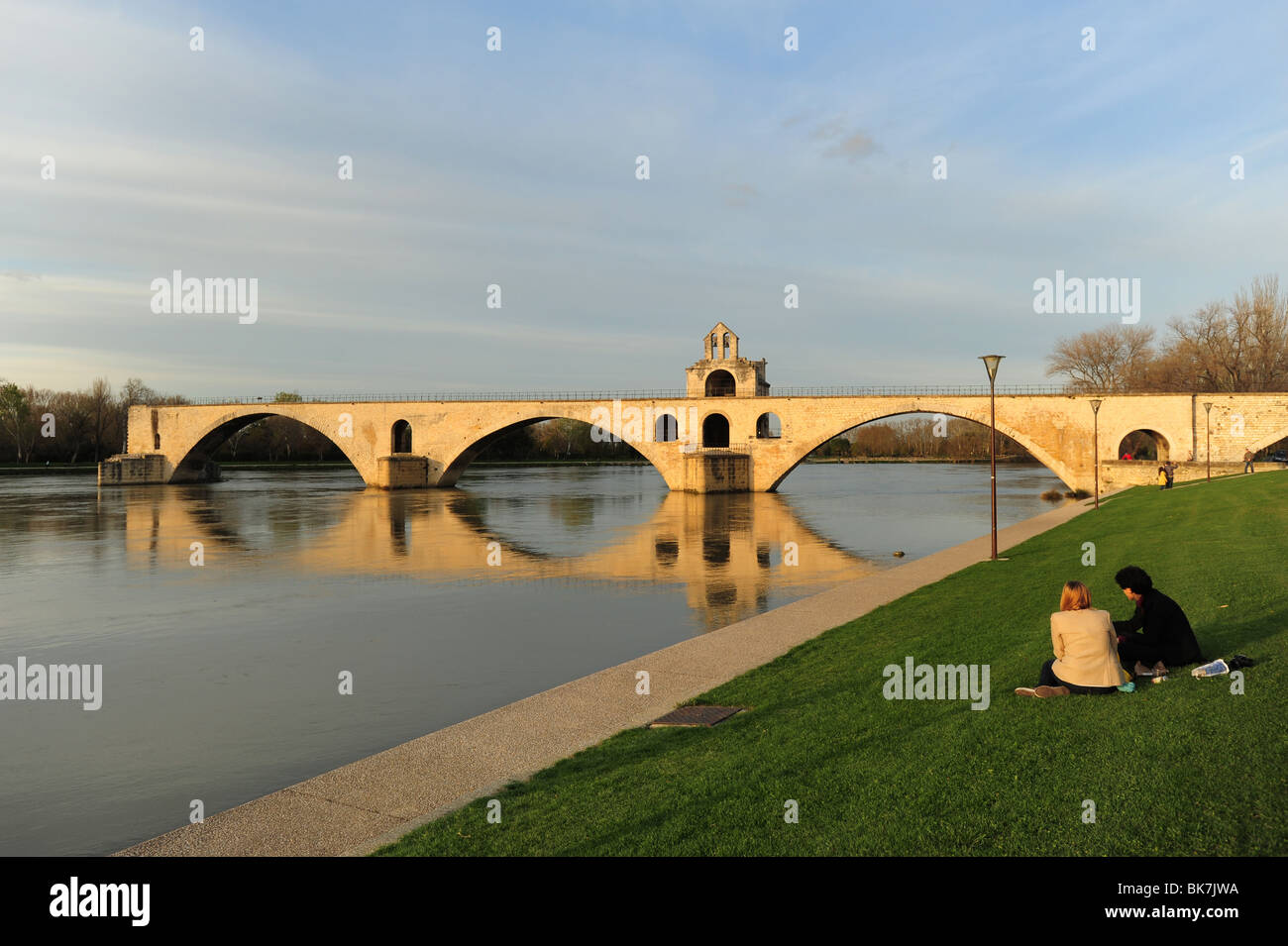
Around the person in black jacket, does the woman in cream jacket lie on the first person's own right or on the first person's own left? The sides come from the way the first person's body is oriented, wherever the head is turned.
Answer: on the first person's own left

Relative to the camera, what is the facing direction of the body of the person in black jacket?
to the viewer's left

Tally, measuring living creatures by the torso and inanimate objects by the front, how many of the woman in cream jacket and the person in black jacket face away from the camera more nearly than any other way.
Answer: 1

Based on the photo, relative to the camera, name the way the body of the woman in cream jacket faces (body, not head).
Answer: away from the camera

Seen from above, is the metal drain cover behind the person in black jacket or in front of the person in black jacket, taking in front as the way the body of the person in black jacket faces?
in front

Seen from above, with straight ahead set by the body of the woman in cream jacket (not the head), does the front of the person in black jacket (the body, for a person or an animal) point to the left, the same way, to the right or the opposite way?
to the left

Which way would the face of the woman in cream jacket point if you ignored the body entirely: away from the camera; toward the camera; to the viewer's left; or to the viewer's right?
away from the camera

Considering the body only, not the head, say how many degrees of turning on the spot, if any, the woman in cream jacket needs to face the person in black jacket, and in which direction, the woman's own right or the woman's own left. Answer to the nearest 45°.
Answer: approximately 45° to the woman's own right

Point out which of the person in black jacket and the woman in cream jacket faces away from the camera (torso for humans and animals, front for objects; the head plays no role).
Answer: the woman in cream jacket

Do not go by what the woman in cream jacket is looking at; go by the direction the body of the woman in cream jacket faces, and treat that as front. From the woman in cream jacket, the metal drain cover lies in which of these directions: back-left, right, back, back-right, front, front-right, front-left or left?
left
